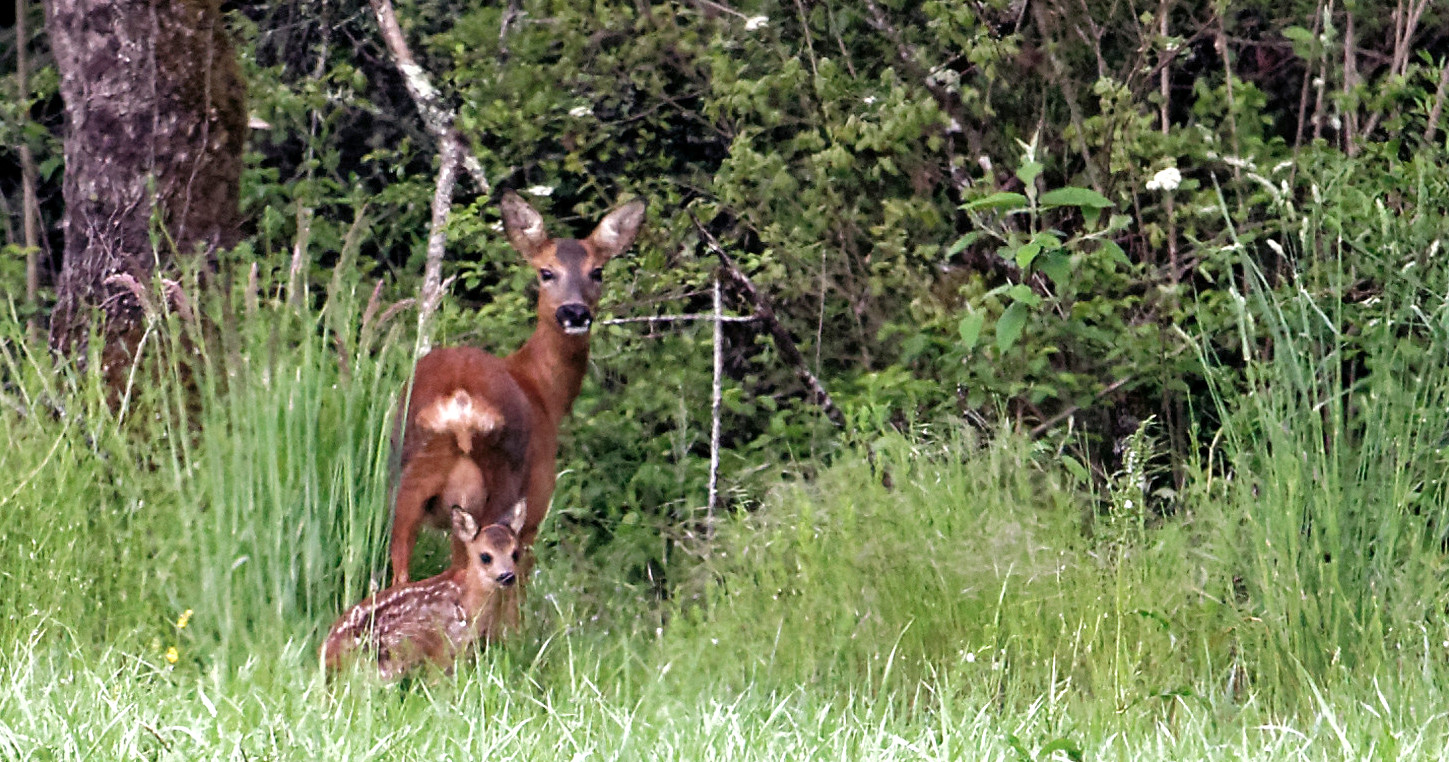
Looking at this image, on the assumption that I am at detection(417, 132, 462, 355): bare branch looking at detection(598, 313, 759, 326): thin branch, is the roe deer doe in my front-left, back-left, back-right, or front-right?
front-right

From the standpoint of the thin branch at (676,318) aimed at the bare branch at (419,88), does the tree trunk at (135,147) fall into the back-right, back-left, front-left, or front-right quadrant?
front-left

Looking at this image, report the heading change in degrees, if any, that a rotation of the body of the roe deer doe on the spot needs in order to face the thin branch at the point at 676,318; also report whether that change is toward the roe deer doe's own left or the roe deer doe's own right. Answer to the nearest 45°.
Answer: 0° — it already faces it

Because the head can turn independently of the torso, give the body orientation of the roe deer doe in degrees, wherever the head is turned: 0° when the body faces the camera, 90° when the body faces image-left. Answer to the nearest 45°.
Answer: approximately 225°

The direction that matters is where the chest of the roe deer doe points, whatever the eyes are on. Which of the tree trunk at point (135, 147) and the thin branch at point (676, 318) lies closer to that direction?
the thin branch

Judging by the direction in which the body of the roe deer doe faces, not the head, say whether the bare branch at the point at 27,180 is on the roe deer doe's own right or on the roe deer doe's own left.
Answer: on the roe deer doe's own left

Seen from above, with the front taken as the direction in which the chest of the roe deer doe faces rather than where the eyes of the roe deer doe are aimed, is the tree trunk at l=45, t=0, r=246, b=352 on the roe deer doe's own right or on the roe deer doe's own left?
on the roe deer doe's own left

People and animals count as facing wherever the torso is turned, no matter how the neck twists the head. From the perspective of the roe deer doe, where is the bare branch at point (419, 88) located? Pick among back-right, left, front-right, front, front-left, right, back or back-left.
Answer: front-left

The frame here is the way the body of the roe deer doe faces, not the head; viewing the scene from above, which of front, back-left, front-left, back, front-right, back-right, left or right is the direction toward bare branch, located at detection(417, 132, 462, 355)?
front-left

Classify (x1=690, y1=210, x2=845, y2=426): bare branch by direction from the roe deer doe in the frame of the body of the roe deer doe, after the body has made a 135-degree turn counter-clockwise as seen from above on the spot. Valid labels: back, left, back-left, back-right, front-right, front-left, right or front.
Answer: back-right
